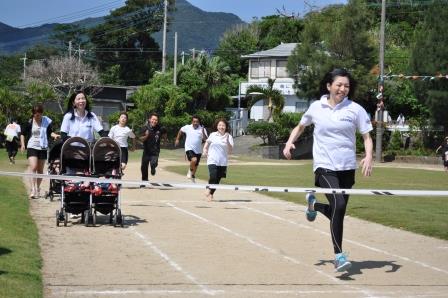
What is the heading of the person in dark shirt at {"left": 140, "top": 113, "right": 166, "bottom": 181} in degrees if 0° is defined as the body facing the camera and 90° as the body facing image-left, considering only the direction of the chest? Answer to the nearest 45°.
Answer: approximately 0°

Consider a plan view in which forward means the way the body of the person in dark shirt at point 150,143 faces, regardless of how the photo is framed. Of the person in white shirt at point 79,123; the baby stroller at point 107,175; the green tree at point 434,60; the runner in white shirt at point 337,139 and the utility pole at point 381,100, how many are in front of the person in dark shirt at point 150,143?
3

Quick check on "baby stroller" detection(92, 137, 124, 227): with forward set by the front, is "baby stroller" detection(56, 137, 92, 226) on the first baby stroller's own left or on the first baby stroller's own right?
on the first baby stroller's own right

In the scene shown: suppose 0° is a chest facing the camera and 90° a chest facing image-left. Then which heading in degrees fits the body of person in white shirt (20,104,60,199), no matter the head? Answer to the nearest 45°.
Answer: approximately 0°

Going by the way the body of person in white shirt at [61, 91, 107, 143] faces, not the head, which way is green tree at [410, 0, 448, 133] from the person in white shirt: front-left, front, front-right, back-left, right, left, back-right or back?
back-left

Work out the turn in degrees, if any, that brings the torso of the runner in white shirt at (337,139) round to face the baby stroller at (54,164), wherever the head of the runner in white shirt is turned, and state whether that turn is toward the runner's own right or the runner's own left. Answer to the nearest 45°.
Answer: approximately 135° to the runner's own right

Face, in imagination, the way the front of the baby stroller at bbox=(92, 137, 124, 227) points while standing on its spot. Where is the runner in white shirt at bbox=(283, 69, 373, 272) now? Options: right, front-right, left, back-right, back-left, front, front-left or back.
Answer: front-left

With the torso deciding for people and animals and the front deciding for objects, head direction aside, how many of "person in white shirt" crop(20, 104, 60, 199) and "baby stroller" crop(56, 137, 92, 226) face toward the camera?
2
